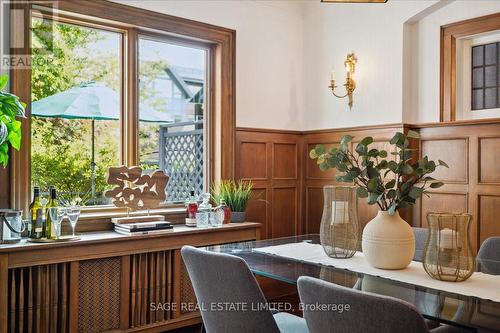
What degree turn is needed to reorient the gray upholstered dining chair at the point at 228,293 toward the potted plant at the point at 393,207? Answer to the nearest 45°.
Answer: approximately 45° to its right

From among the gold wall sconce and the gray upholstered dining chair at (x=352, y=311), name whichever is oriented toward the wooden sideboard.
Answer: the gold wall sconce

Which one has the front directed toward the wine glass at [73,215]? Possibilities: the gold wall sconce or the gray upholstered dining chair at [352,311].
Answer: the gold wall sconce

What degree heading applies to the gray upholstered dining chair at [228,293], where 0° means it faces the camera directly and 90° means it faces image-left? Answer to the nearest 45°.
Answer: approximately 225°

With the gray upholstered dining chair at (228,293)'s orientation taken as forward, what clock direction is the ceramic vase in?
The ceramic vase is roughly at 1 o'clock from the gray upholstered dining chair.

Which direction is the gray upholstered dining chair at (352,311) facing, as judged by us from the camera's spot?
facing away from the viewer and to the right of the viewer

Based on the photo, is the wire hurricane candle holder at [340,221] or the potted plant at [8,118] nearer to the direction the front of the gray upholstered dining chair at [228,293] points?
the wire hurricane candle holder

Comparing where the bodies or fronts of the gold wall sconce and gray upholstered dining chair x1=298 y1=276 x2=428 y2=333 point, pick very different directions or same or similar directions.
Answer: very different directions

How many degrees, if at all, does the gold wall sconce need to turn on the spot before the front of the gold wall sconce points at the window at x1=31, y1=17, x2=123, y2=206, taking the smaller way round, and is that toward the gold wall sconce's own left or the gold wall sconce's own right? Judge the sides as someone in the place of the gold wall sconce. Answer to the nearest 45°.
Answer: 0° — it already faces it
